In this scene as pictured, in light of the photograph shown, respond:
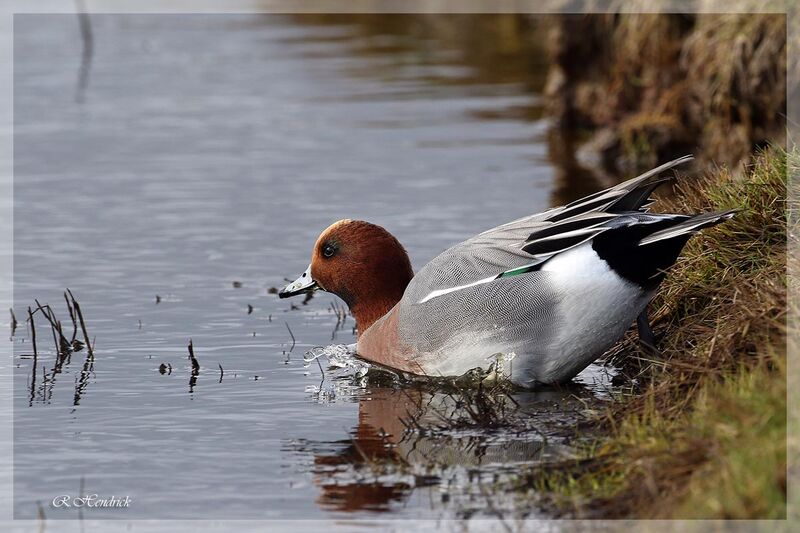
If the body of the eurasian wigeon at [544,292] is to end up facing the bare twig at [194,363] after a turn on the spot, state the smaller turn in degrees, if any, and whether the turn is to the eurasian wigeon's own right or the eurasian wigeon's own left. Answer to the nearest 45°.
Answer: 0° — it already faces it

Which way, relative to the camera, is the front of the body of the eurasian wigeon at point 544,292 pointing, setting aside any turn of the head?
to the viewer's left
